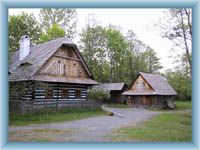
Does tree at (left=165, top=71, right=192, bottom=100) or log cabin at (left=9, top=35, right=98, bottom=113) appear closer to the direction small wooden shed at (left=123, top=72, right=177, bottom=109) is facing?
the log cabin

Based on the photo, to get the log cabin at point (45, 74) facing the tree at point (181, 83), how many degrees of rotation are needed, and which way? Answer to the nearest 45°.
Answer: approximately 45° to its left

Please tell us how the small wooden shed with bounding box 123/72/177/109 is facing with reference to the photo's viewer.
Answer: facing the viewer and to the left of the viewer

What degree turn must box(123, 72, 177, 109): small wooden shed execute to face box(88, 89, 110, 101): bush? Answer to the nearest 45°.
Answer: approximately 45° to its right

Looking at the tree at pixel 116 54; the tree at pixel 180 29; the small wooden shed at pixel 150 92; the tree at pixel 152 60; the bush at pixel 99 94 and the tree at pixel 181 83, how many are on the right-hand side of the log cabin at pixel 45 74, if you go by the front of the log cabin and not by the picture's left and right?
0

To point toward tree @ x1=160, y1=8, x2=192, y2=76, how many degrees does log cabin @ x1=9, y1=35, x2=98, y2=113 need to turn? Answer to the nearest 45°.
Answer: approximately 45° to its left

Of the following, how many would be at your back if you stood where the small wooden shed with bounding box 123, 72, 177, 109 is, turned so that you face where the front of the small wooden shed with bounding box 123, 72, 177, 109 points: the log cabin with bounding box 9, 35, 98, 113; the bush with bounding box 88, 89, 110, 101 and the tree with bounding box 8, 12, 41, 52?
0

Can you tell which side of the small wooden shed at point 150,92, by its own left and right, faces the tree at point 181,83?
left

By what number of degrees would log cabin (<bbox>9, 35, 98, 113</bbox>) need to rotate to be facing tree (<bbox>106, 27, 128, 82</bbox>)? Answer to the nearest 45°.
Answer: approximately 135° to its left

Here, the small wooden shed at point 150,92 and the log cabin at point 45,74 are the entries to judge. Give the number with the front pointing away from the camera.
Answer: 0

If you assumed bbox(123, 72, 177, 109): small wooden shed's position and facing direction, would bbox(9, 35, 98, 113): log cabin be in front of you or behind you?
in front

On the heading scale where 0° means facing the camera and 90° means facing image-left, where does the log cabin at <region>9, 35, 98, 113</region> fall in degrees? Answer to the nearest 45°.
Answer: approximately 315°

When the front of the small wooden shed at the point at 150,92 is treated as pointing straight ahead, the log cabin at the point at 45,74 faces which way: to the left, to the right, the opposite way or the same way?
to the left
